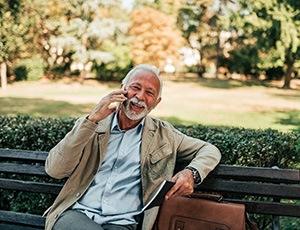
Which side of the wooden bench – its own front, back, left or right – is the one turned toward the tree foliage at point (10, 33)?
back

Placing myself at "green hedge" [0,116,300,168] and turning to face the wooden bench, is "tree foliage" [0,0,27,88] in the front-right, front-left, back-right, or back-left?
back-right

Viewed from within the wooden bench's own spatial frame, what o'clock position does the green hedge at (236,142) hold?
The green hedge is roughly at 6 o'clock from the wooden bench.

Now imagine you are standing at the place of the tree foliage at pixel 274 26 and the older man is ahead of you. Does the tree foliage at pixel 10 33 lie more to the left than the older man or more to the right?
right

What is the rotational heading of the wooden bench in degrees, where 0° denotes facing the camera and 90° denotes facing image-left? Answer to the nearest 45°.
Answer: approximately 0°

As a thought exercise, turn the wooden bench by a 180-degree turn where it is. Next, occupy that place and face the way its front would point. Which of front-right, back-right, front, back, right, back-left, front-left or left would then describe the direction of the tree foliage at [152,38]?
front

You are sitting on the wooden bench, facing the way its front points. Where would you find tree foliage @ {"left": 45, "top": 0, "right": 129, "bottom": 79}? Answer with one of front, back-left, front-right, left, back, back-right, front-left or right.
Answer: back
